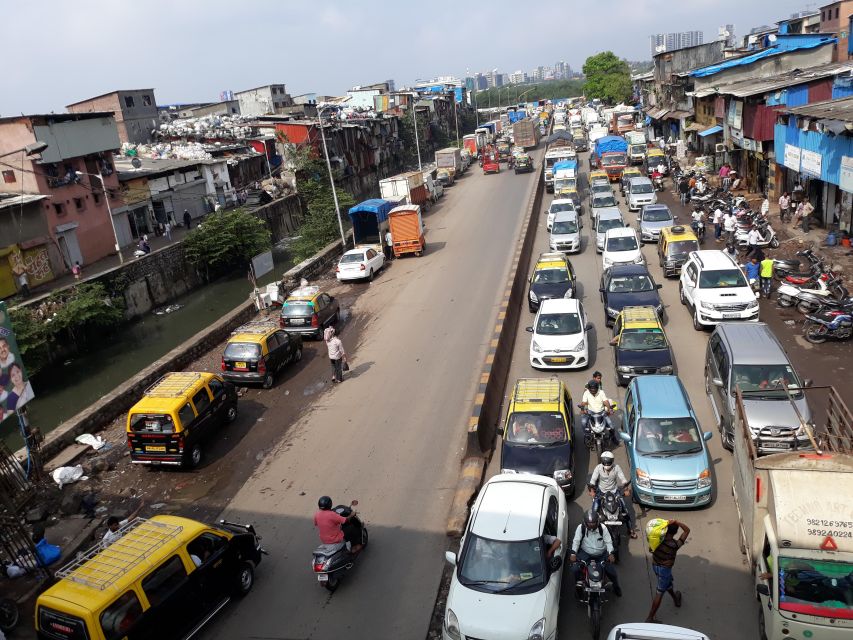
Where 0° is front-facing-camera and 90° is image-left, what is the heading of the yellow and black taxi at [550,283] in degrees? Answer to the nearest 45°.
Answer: approximately 0°

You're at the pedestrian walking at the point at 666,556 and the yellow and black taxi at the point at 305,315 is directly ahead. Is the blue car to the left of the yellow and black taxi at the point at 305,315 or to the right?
right

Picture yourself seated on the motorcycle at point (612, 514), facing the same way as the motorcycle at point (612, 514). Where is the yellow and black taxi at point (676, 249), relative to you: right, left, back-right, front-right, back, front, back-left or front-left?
back

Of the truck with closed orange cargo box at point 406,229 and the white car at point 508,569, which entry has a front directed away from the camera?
the truck with closed orange cargo box

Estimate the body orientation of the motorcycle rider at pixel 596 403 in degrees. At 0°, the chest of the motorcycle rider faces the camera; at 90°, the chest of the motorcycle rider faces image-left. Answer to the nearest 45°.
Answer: approximately 0°

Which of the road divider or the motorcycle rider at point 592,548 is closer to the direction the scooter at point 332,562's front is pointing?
the road divider

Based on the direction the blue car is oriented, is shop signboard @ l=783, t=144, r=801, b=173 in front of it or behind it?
behind

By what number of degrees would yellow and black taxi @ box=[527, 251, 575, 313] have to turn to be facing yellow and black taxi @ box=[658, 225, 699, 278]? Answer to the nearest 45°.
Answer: approximately 135° to its left

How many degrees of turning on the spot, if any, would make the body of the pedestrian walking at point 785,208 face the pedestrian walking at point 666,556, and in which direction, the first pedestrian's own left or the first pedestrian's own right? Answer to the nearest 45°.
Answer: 0° — they already face them

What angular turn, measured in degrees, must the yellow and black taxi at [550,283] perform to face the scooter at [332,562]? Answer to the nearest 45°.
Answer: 0° — it already faces it

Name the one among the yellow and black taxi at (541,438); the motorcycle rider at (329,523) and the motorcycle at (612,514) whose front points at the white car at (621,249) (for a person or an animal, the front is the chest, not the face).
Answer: the motorcycle rider
